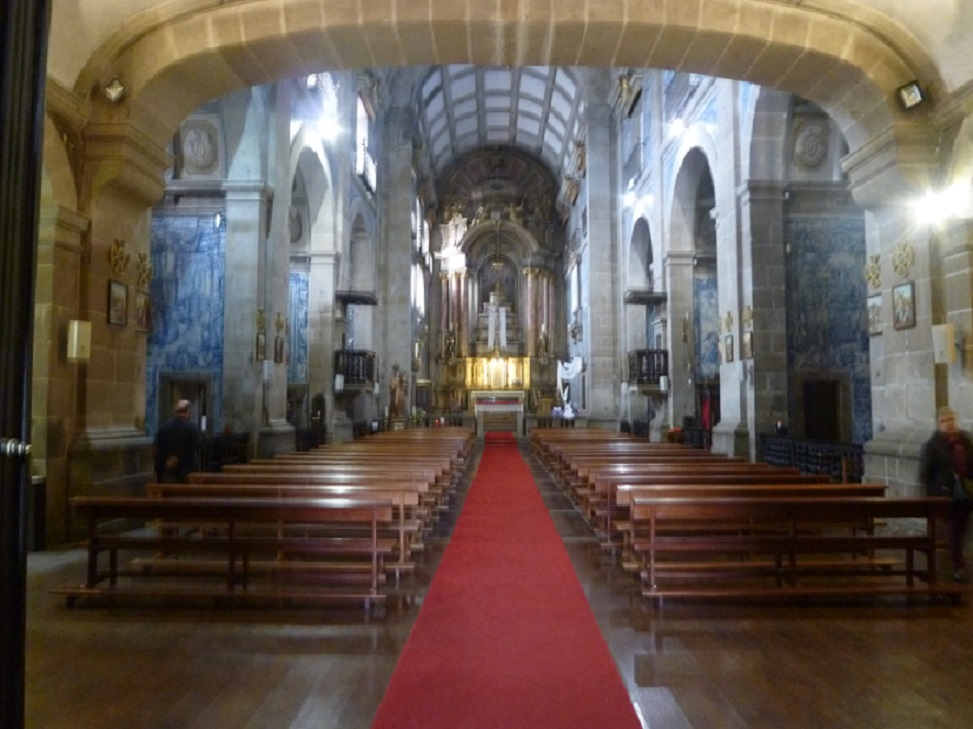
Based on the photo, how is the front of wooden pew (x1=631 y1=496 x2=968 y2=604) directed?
away from the camera

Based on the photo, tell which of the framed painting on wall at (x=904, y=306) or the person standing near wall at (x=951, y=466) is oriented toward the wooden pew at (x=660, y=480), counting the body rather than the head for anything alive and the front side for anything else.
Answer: the framed painting on wall

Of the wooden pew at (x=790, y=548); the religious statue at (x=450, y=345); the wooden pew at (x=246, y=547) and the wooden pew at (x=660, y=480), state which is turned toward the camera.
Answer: the religious statue

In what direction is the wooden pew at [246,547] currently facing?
away from the camera

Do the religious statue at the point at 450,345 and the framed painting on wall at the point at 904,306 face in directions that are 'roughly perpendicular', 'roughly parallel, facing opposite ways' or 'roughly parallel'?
roughly perpendicular

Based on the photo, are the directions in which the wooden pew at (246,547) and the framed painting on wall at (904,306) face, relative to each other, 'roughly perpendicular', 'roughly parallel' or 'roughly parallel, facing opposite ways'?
roughly perpendicular

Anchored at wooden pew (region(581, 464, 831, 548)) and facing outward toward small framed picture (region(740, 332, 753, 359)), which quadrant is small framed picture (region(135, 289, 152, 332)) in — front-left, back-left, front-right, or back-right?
back-left

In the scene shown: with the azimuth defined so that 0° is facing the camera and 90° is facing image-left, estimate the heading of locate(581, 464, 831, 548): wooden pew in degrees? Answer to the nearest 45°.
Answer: approximately 180°

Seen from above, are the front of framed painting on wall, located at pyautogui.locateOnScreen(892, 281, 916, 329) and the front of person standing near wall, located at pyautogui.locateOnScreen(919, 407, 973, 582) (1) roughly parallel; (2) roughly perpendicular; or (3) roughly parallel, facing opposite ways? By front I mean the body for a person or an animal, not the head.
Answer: roughly perpendicular
